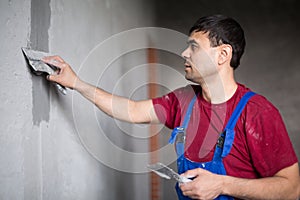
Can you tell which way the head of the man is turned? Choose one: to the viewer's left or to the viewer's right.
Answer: to the viewer's left

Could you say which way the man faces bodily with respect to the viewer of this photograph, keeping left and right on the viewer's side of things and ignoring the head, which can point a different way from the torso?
facing the viewer and to the left of the viewer
